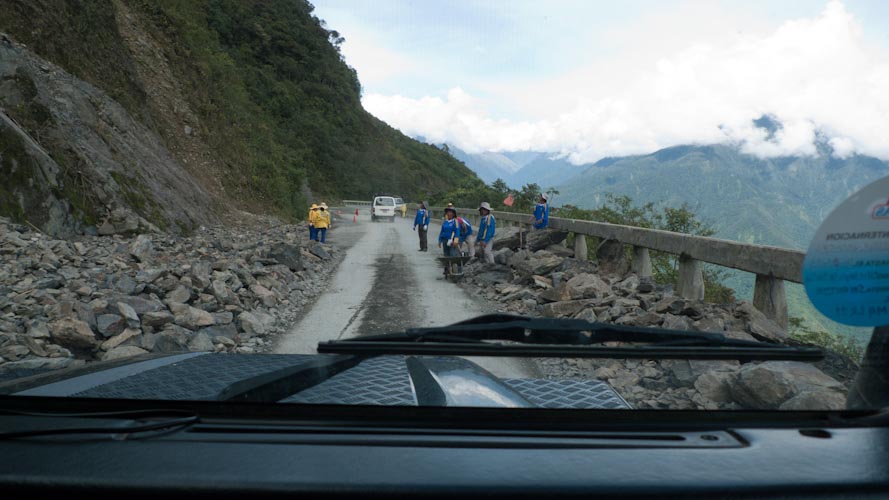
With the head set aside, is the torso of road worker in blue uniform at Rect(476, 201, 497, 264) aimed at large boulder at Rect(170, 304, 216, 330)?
no

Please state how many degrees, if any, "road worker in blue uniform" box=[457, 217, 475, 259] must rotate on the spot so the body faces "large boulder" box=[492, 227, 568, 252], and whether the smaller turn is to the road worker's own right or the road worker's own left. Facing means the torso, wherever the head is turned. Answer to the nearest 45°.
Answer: approximately 135° to the road worker's own left

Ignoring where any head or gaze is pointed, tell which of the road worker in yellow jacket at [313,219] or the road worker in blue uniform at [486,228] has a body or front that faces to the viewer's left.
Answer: the road worker in blue uniform

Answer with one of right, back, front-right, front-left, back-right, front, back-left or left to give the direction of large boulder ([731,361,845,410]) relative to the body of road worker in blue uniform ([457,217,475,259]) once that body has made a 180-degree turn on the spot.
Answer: right

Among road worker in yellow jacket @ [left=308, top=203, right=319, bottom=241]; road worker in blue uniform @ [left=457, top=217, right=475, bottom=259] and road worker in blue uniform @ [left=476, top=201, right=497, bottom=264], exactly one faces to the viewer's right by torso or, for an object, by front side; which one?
the road worker in yellow jacket

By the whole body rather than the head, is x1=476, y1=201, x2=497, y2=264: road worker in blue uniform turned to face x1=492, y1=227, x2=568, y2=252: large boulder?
no

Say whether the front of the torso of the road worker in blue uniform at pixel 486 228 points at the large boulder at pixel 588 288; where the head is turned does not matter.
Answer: no

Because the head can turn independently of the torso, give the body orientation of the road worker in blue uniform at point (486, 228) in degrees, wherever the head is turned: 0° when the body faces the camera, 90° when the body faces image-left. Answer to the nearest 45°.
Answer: approximately 90°
